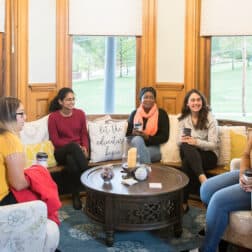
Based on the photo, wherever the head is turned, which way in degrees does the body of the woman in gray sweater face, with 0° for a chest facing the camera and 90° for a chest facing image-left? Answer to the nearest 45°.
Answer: approximately 45°

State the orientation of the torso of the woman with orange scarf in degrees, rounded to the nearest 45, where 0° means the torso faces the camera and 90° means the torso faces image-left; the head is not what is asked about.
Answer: approximately 0°

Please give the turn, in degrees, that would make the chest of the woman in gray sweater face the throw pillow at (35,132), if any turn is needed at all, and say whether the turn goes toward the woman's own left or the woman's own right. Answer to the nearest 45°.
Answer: approximately 45° to the woman's own right

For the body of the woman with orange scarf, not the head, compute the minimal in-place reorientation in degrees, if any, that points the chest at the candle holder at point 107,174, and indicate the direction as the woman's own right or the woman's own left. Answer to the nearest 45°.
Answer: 0° — they already face it
